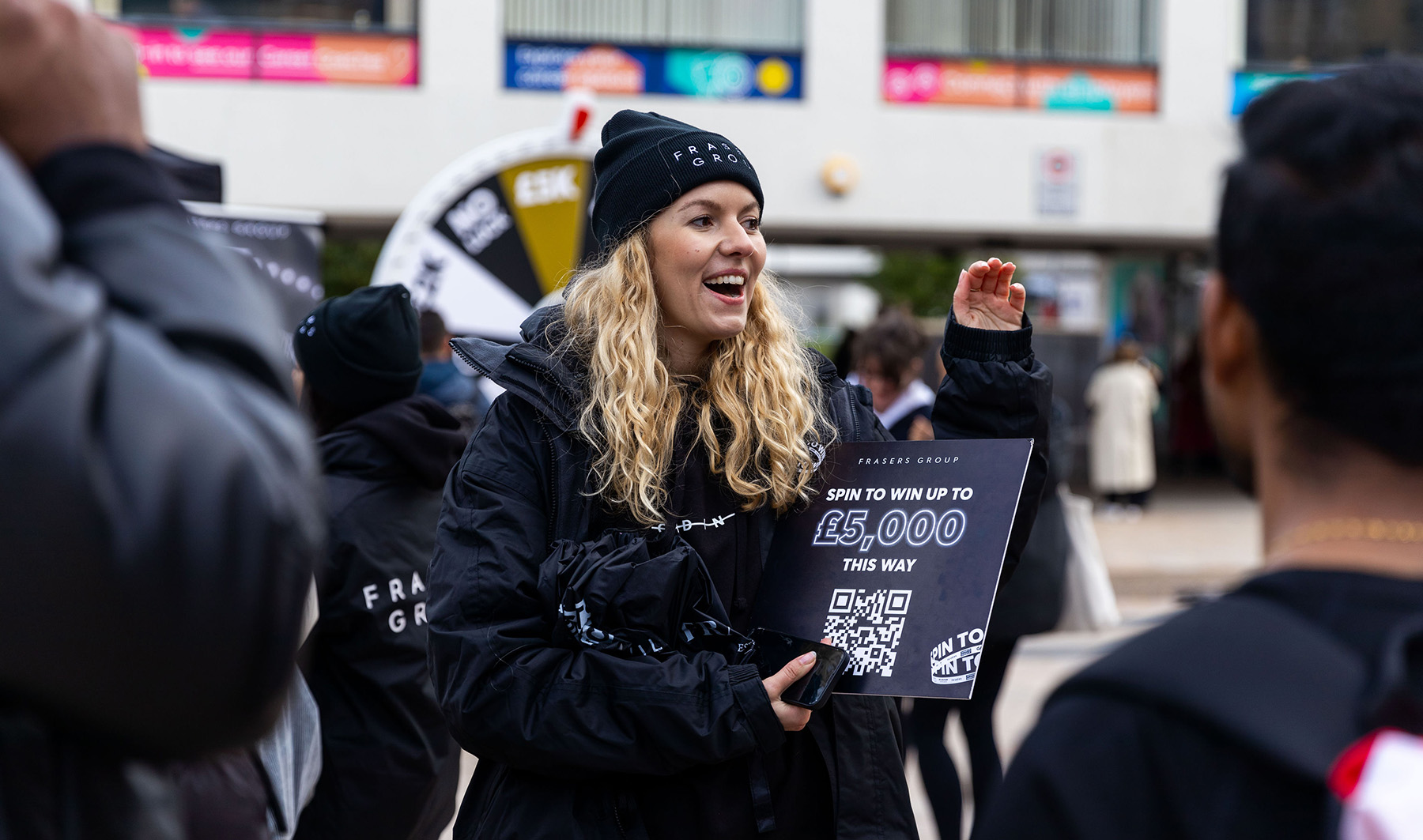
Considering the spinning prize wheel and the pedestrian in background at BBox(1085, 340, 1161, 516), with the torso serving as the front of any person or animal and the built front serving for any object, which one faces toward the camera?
the spinning prize wheel

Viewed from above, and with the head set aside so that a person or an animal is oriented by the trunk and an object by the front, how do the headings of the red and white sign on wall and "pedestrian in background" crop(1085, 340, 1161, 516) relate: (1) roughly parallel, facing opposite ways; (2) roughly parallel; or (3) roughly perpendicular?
roughly parallel, facing opposite ways

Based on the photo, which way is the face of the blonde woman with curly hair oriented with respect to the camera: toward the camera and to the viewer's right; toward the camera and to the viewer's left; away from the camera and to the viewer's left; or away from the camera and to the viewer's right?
toward the camera and to the viewer's right

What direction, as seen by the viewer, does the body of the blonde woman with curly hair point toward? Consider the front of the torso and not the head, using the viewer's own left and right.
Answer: facing the viewer and to the right of the viewer

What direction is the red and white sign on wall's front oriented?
toward the camera

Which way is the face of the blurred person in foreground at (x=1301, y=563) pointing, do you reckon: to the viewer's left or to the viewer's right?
to the viewer's left

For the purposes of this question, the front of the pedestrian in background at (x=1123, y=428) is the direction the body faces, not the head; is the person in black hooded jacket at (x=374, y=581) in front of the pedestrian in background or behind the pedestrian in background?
behind

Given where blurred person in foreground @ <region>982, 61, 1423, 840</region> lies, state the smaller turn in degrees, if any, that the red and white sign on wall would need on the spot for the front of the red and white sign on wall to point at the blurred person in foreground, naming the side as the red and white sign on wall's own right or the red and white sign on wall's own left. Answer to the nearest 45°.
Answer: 0° — it already faces them

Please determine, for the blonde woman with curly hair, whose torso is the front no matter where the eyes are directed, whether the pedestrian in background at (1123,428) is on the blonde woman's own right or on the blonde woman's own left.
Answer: on the blonde woman's own left

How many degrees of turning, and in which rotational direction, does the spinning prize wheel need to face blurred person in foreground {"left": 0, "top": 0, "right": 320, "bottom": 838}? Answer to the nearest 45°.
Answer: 0° — it already faces them

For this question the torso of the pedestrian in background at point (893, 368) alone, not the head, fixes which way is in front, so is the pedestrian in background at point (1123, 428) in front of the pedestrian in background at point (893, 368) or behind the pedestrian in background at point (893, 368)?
behind

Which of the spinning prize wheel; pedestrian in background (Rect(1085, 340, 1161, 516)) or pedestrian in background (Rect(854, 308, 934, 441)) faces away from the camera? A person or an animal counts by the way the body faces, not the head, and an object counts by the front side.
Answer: pedestrian in background (Rect(1085, 340, 1161, 516))

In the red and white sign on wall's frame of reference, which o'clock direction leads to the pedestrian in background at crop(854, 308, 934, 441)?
The pedestrian in background is roughly at 12 o'clock from the red and white sign on wall.

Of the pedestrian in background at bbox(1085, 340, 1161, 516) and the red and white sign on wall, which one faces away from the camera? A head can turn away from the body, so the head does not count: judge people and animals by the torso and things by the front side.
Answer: the pedestrian in background

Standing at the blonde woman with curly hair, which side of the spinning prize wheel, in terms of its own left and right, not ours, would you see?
front

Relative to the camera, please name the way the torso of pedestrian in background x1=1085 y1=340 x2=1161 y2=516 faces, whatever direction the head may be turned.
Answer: away from the camera
